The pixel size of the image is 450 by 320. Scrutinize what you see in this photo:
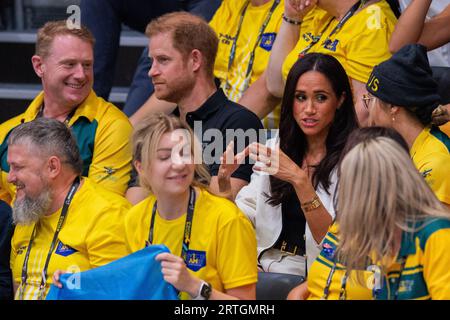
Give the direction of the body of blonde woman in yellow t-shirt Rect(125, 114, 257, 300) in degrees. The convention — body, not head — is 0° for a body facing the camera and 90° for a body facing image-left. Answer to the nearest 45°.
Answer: approximately 45°
